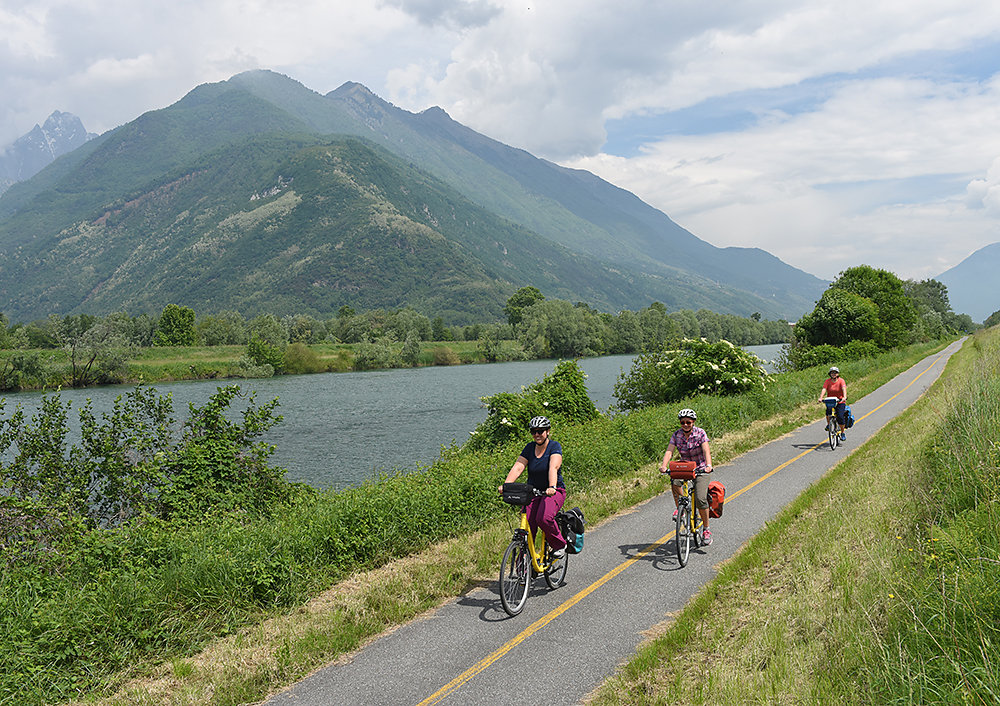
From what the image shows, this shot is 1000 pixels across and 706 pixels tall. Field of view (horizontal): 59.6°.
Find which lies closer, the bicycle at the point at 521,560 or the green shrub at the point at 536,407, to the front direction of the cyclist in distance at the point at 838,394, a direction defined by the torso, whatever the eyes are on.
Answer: the bicycle

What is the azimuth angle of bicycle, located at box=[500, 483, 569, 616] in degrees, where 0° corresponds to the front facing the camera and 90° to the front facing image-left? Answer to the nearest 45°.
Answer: approximately 45°

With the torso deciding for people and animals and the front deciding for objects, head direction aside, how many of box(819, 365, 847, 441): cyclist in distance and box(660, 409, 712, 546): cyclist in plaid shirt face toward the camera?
2

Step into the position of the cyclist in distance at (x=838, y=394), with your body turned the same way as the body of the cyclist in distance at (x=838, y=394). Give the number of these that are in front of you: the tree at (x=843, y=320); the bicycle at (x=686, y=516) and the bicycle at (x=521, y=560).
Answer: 2

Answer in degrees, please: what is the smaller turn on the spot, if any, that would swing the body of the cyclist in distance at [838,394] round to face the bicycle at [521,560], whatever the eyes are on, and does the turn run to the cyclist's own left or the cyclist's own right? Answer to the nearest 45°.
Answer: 0° — they already face it

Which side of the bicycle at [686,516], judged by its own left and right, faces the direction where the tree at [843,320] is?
back

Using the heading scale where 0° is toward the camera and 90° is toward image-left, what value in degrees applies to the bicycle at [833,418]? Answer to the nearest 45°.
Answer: approximately 0°

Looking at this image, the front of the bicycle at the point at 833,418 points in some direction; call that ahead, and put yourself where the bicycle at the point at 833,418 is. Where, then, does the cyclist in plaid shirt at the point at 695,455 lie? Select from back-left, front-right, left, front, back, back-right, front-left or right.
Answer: front

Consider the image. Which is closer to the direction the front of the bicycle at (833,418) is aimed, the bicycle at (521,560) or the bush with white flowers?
the bicycle

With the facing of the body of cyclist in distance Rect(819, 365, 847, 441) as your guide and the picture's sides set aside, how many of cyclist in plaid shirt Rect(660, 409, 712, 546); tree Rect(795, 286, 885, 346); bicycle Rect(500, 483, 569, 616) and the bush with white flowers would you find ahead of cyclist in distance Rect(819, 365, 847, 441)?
2

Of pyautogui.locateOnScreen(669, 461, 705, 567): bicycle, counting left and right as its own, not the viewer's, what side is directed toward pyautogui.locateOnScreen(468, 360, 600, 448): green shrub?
back

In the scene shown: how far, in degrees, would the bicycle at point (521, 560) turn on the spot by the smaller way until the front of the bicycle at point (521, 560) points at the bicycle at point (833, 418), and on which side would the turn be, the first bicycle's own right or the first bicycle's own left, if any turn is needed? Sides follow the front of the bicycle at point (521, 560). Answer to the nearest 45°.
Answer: approximately 180°

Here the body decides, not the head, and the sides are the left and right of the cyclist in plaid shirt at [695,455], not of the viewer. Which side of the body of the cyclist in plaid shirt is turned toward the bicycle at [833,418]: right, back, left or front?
back

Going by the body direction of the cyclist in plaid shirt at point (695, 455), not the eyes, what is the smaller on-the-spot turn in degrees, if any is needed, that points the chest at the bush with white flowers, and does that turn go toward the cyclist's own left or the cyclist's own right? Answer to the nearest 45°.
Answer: approximately 180°

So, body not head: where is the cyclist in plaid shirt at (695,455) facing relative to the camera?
toward the camera

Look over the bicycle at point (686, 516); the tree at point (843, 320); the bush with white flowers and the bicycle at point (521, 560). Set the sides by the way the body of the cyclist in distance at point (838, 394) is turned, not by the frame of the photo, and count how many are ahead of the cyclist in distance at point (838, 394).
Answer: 2
